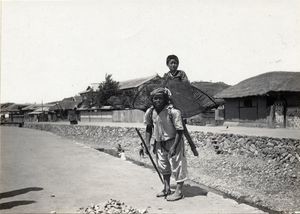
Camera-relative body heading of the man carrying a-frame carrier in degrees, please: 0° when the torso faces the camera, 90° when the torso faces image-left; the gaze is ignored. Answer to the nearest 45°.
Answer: approximately 45°

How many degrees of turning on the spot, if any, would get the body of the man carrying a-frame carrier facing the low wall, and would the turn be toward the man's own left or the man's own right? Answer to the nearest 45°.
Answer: approximately 180°

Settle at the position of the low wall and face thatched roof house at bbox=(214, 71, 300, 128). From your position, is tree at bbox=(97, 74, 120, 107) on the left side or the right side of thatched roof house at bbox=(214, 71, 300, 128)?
left

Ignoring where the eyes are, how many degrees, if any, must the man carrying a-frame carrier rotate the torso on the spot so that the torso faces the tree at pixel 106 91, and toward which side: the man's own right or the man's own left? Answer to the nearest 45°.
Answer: approximately 135° to the man's own right

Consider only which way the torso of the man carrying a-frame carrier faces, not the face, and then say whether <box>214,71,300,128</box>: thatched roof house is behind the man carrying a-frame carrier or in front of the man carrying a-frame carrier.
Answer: behind
